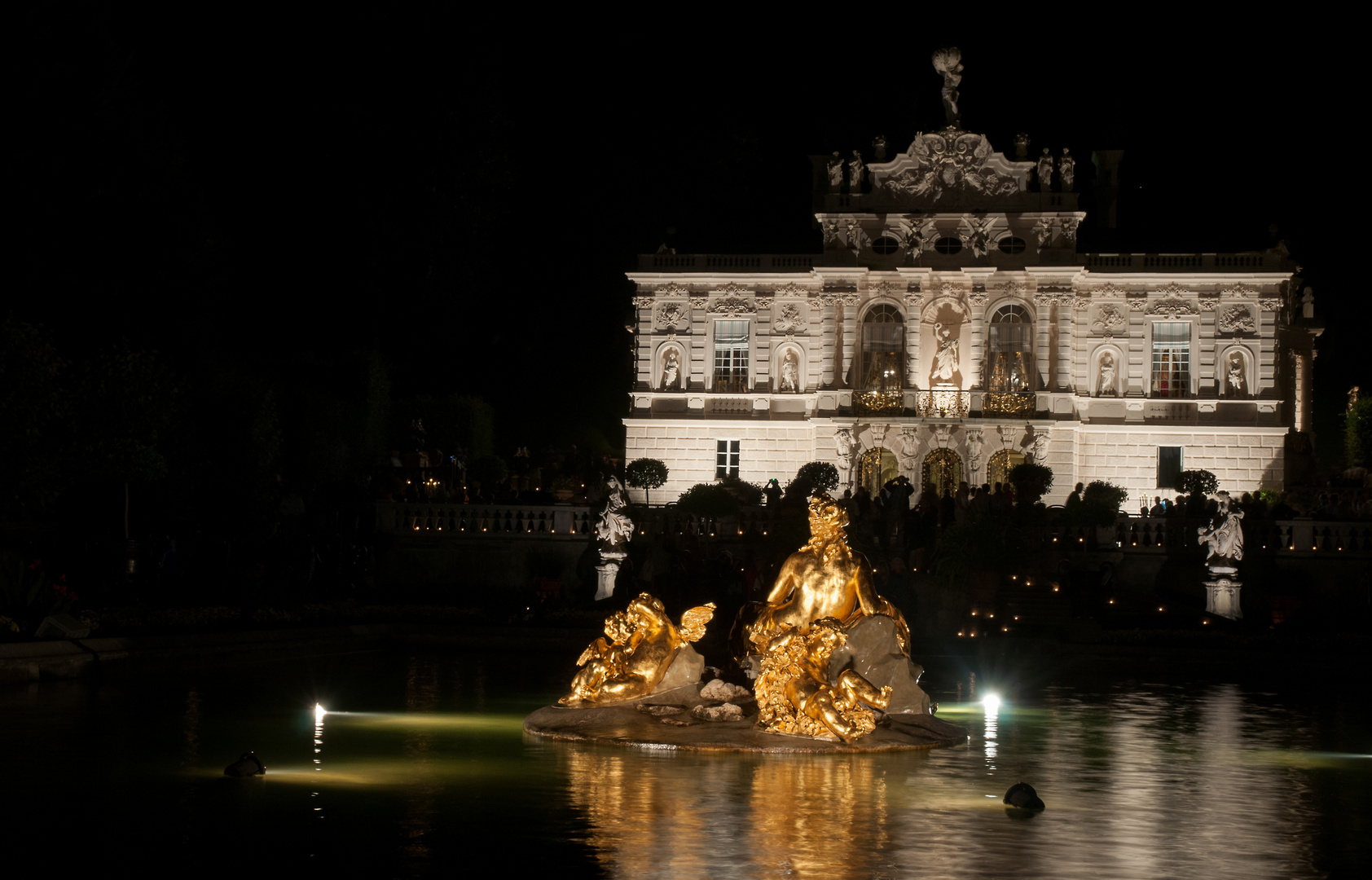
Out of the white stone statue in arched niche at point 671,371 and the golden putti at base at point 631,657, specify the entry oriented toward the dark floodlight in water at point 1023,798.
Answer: the white stone statue in arched niche

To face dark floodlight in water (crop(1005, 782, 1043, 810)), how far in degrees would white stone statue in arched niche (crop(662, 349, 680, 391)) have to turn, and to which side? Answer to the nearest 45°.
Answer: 0° — it already faces it

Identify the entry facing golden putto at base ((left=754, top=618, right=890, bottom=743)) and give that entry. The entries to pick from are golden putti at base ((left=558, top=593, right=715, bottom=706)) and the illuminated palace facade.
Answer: the illuminated palace facade

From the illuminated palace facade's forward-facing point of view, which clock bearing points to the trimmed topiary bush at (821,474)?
The trimmed topiary bush is roughly at 1 o'clock from the illuminated palace facade.

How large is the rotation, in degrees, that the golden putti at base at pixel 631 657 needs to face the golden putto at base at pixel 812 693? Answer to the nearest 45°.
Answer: approximately 135° to its left

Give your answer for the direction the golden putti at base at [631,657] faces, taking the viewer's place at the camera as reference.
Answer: facing to the left of the viewer

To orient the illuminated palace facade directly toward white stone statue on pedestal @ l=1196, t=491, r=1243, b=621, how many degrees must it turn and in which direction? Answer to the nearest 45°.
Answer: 0° — it already faces it

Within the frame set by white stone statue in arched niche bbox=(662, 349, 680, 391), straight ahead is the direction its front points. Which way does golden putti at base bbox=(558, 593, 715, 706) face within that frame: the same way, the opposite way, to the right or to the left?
to the right

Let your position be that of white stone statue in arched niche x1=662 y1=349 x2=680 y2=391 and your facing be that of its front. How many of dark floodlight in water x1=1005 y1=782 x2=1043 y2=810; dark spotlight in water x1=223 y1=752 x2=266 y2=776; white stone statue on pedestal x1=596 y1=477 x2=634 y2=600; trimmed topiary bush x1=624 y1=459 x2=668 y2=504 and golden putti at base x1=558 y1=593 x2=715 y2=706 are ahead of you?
5

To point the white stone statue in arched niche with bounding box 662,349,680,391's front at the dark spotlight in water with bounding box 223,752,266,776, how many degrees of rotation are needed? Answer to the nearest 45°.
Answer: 0° — it already faces it

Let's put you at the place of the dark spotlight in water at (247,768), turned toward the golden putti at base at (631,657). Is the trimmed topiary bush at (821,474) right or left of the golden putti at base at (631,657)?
left
